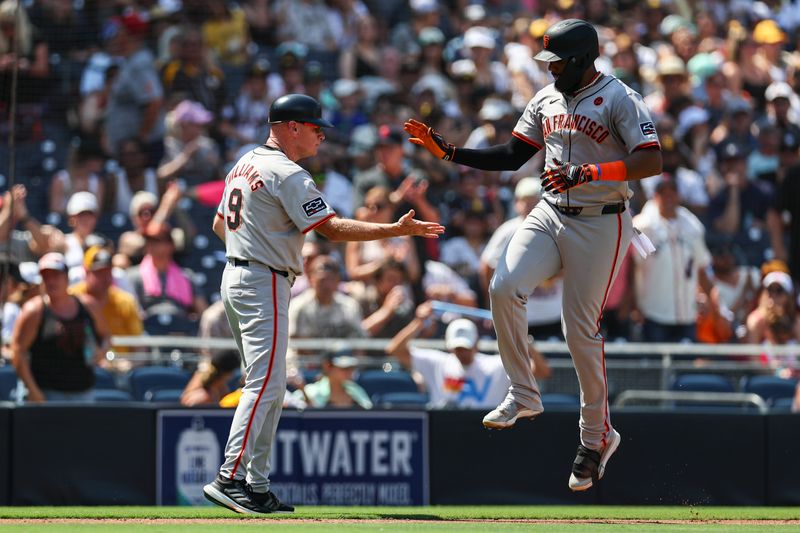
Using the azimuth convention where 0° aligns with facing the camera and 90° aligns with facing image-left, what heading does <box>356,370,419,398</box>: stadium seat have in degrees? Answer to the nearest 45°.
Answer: approximately 0°

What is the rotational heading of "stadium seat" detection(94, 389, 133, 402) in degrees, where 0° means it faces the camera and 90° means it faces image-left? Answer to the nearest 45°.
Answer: approximately 0°

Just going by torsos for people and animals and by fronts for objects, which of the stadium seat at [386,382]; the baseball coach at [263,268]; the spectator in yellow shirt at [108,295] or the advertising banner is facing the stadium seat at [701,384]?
the baseball coach

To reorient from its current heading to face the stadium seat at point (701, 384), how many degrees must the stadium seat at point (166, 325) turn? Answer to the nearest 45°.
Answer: approximately 90° to its left

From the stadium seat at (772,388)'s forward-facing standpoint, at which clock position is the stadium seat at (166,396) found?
the stadium seat at (166,396) is roughly at 2 o'clock from the stadium seat at (772,388).

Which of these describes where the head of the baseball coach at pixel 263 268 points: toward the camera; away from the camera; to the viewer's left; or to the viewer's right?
to the viewer's right
